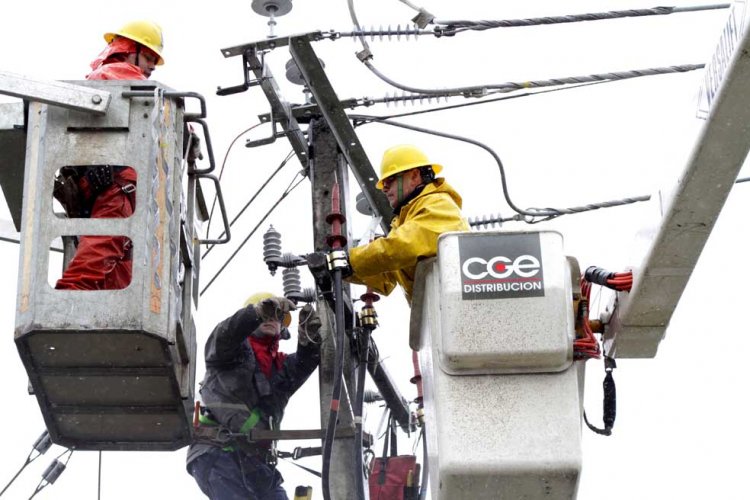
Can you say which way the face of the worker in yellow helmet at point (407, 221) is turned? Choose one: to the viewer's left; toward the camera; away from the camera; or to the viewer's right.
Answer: to the viewer's left

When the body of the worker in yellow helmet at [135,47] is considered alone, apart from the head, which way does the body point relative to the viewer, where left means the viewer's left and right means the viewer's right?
facing to the right of the viewer

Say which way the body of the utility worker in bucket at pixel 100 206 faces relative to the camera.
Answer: to the viewer's right

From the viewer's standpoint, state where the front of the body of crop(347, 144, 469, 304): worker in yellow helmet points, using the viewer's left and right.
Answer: facing to the left of the viewer

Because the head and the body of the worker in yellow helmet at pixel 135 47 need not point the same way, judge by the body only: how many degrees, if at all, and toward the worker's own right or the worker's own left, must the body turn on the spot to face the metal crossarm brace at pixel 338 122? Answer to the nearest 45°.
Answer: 0° — they already face it

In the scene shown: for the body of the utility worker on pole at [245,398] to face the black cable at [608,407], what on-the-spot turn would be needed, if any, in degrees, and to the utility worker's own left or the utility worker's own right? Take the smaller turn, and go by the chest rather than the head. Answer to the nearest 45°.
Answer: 0° — they already face it

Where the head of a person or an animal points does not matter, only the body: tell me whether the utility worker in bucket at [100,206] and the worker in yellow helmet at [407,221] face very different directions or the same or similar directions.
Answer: very different directions

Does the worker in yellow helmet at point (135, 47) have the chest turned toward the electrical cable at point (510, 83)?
yes
